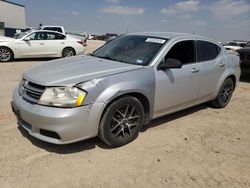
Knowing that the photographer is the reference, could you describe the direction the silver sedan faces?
facing the viewer and to the left of the viewer

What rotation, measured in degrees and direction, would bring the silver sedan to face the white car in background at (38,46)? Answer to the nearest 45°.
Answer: approximately 90° to its right

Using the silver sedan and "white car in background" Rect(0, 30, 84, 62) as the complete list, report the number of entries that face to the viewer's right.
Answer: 0

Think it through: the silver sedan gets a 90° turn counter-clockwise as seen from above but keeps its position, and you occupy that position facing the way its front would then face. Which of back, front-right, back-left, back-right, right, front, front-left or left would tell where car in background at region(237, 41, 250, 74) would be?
left

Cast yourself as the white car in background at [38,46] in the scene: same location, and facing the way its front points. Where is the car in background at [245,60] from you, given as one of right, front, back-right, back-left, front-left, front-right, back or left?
back-left

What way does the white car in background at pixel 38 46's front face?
to the viewer's left

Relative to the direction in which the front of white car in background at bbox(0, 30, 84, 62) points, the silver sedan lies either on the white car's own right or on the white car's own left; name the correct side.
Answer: on the white car's own left

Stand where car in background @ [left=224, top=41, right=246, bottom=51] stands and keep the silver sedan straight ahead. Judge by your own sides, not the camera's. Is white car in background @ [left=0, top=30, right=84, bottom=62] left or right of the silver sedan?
right
